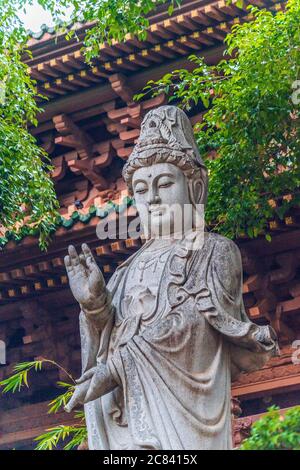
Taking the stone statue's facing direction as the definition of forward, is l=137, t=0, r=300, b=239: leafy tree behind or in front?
behind

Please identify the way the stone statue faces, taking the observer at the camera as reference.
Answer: facing the viewer and to the left of the viewer
